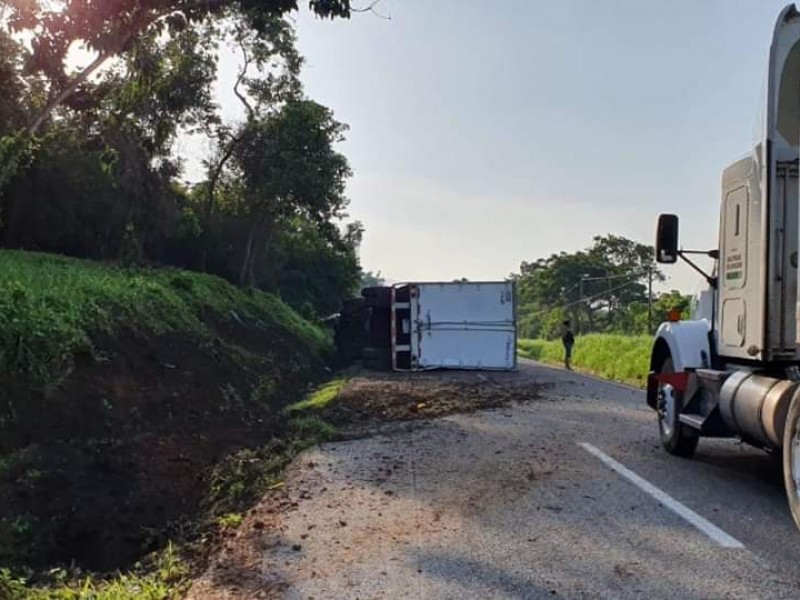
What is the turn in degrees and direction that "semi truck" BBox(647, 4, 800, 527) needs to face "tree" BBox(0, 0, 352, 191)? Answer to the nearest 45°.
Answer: approximately 45° to its left

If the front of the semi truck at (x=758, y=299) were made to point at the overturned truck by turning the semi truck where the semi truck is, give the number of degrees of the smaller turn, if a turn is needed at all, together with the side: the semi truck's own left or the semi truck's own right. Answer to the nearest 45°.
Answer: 0° — it already faces it

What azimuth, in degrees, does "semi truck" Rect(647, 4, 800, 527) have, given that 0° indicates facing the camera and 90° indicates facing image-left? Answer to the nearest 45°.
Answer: approximately 135°

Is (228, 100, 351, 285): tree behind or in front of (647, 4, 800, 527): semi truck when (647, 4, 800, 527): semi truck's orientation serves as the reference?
in front

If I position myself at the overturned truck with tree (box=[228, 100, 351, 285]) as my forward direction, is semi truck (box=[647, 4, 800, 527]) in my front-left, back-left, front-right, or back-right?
back-left

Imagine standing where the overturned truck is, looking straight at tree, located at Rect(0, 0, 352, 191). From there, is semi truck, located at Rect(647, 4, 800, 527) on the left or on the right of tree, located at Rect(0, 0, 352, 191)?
left
